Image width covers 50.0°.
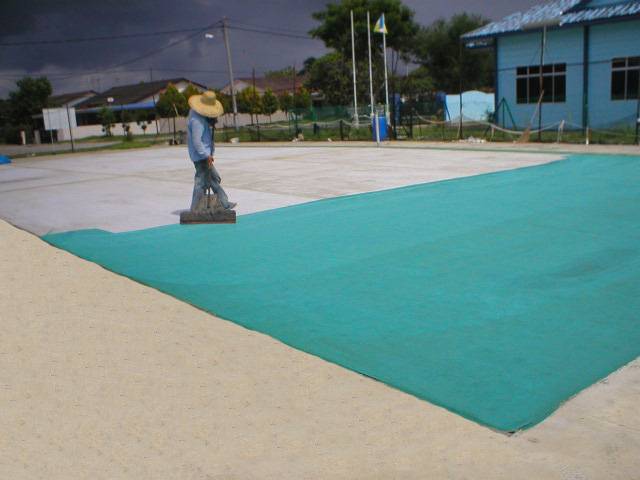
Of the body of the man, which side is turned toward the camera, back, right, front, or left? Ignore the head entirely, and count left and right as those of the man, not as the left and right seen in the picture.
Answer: right

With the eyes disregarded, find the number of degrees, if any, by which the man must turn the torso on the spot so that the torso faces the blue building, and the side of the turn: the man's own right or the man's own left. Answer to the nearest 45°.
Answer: approximately 45° to the man's own left

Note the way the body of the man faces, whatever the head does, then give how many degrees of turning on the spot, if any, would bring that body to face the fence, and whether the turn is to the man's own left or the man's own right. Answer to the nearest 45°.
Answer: approximately 45° to the man's own left

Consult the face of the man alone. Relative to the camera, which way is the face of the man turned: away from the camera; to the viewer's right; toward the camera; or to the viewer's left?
to the viewer's right
